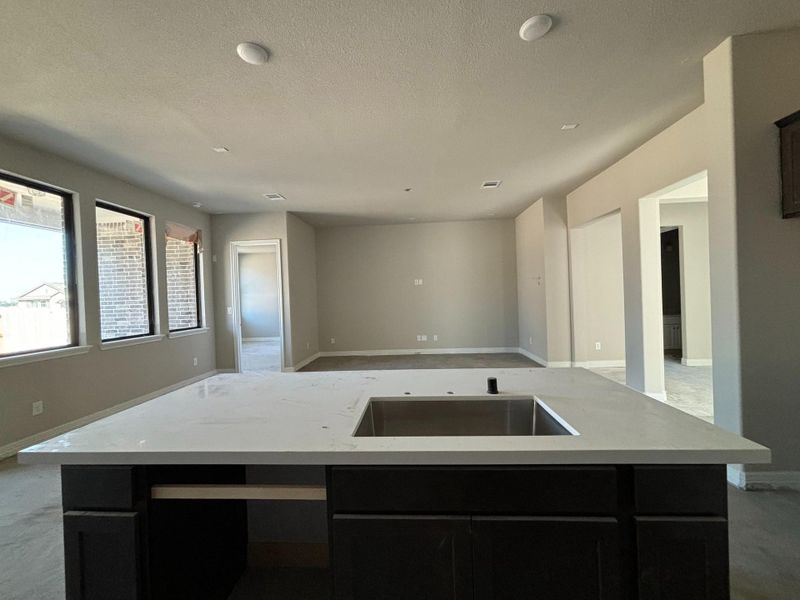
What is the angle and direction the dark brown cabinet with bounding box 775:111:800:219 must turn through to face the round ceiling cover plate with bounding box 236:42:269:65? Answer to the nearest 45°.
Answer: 0° — it already faces it

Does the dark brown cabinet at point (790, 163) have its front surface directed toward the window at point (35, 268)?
yes

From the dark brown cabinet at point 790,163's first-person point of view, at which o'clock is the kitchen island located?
The kitchen island is roughly at 11 o'clock from the dark brown cabinet.

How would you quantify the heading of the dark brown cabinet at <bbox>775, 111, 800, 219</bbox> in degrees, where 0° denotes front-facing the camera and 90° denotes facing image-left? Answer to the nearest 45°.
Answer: approximately 45°

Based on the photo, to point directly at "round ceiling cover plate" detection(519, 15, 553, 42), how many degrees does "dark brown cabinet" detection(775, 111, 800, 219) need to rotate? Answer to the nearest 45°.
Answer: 0° — it already faces it

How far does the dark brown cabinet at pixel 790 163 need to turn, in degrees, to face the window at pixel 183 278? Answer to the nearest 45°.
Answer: approximately 45° to its right
